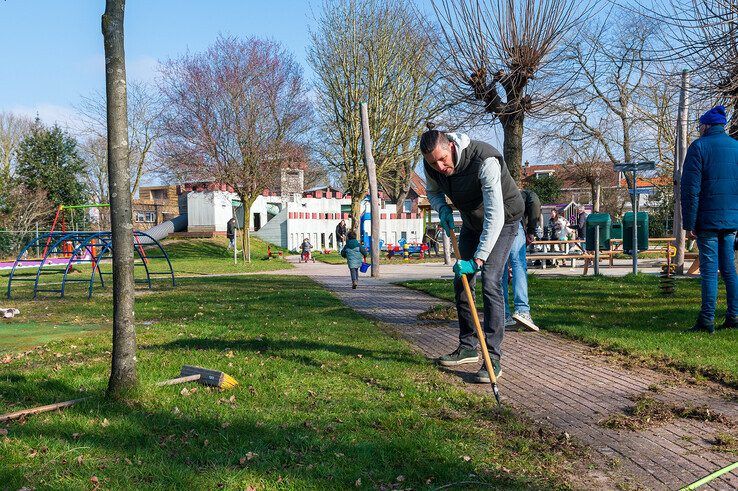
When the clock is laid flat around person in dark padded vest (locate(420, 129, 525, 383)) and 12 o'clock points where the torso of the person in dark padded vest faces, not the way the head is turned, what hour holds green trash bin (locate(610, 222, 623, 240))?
The green trash bin is roughly at 5 o'clock from the person in dark padded vest.

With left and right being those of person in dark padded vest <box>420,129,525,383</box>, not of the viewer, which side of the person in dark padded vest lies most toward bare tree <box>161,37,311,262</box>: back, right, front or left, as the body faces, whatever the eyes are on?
right

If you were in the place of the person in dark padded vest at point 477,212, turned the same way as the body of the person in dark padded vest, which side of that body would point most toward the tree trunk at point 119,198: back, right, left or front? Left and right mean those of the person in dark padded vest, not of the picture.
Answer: front

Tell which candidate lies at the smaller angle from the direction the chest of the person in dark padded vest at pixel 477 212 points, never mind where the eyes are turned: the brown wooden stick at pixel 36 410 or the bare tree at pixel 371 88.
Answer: the brown wooden stick

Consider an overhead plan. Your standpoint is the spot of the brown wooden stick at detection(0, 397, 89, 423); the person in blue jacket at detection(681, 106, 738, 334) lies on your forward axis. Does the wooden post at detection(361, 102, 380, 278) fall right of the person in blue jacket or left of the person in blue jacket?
left

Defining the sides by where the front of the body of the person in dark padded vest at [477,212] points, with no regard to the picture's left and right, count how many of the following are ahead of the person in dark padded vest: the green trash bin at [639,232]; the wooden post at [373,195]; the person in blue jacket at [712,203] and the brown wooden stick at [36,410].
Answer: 1

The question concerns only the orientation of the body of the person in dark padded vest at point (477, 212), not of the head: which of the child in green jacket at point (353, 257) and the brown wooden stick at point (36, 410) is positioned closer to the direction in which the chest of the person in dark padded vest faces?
the brown wooden stick

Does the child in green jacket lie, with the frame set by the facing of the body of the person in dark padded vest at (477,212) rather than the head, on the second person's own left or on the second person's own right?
on the second person's own right

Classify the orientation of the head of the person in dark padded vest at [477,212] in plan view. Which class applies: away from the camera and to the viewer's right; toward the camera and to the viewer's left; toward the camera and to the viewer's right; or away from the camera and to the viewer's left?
toward the camera and to the viewer's left

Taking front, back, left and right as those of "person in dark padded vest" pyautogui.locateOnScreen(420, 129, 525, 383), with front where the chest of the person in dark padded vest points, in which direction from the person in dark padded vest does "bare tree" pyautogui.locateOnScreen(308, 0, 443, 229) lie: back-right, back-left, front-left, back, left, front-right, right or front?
back-right

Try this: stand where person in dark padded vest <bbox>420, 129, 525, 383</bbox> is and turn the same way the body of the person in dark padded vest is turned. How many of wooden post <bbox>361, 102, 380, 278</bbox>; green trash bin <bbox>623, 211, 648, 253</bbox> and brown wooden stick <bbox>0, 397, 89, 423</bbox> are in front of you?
1

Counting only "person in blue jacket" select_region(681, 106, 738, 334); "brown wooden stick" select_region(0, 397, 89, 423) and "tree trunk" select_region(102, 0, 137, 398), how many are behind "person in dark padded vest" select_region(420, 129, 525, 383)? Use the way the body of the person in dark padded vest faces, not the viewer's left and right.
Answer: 1

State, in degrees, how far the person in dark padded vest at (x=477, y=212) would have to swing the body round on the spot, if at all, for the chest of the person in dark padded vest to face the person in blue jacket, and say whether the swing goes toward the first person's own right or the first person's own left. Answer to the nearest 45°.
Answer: approximately 180°

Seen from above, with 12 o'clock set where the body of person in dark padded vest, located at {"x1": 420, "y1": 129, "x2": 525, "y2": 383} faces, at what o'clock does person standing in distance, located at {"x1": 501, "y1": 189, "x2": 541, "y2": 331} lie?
The person standing in distance is roughly at 5 o'clock from the person in dark padded vest.

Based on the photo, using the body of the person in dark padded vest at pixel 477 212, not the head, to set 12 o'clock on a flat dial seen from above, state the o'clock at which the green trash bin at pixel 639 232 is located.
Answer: The green trash bin is roughly at 5 o'clock from the person in dark padded vest.

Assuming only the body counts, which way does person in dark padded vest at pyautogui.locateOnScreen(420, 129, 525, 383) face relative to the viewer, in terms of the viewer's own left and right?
facing the viewer and to the left of the viewer

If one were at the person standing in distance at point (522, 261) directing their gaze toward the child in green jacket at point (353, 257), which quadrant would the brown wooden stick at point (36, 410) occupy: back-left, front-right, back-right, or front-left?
back-left

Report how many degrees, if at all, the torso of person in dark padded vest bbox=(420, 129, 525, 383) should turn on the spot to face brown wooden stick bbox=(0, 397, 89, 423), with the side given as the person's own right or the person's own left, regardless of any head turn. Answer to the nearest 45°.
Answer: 0° — they already face it
